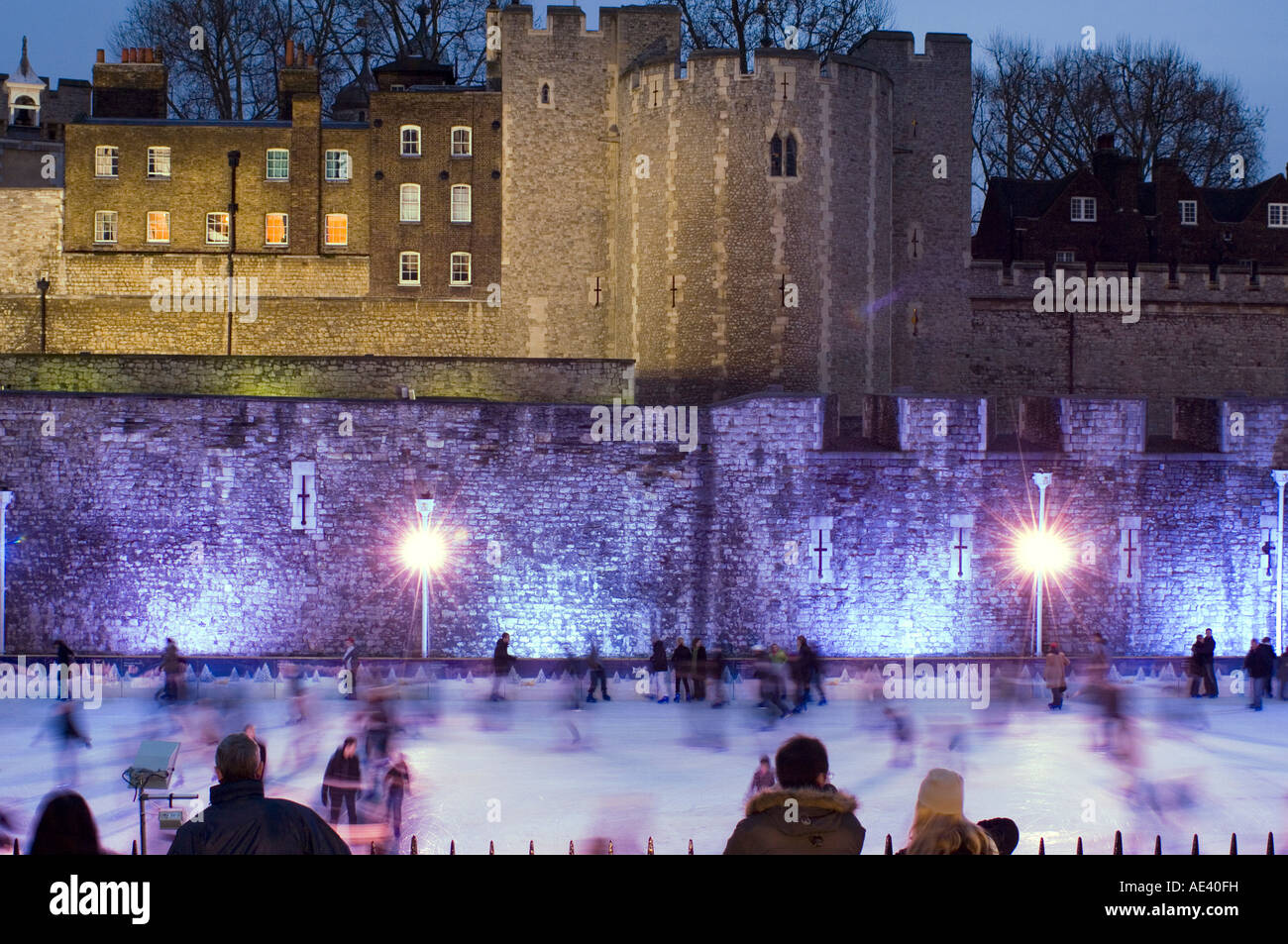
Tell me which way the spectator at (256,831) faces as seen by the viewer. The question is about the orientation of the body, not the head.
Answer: away from the camera

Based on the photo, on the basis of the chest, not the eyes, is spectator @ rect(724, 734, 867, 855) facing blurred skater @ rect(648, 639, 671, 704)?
yes

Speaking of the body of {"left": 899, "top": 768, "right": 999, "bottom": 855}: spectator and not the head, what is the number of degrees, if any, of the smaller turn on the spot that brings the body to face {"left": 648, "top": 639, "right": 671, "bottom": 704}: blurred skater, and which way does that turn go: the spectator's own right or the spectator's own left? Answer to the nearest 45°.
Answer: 0° — they already face them

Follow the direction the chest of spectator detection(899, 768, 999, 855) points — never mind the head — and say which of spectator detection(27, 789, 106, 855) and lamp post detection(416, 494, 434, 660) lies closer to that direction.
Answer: the lamp post

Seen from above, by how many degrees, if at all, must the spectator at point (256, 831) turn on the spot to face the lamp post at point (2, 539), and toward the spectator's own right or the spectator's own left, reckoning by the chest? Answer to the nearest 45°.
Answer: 0° — they already face it

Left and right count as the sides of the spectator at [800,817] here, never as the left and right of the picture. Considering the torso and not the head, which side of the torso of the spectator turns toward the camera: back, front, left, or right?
back

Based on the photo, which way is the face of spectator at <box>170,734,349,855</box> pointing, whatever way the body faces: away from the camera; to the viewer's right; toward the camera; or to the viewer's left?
away from the camera

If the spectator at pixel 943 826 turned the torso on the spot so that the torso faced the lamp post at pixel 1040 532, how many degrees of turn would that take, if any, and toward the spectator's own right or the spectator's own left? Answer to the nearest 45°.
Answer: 0° — they already face it

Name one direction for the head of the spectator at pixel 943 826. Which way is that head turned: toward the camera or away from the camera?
away from the camera

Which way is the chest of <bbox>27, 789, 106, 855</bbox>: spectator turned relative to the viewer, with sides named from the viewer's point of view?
facing away from the viewer

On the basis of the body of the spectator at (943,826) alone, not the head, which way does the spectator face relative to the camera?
away from the camera

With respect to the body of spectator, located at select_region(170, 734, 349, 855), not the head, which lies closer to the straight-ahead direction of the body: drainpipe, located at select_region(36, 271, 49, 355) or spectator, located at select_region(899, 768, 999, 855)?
the drainpipe
